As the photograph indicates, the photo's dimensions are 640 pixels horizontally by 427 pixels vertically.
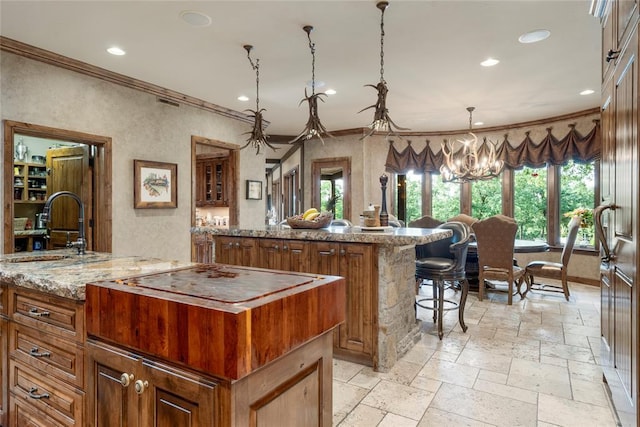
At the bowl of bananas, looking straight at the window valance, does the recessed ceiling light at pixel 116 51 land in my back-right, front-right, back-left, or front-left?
back-left

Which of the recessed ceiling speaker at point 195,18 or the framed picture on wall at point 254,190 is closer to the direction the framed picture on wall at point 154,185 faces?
the recessed ceiling speaker

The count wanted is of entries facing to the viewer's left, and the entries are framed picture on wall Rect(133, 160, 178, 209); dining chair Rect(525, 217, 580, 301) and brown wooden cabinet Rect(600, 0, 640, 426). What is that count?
2

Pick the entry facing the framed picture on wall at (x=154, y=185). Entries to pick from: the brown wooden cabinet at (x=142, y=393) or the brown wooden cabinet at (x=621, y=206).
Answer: the brown wooden cabinet at (x=621, y=206)

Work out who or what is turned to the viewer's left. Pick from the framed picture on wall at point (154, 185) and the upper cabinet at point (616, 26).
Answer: the upper cabinet

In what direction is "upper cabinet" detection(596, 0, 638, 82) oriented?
to the viewer's left

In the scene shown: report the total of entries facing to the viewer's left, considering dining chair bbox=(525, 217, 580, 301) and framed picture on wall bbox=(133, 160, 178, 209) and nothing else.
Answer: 1

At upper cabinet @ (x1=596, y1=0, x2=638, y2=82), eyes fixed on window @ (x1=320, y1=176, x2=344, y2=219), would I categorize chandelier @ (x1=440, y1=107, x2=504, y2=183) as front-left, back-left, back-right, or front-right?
front-right

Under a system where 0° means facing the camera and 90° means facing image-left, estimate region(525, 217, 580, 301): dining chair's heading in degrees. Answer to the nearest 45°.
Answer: approximately 90°

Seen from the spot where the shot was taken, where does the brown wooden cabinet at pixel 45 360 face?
facing the viewer and to the left of the viewer

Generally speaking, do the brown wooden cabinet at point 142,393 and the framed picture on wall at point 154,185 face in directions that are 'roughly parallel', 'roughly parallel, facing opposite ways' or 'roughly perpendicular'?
roughly perpendicular

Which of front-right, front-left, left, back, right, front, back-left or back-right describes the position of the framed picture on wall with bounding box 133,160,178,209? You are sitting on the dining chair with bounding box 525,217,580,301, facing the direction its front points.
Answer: front-left

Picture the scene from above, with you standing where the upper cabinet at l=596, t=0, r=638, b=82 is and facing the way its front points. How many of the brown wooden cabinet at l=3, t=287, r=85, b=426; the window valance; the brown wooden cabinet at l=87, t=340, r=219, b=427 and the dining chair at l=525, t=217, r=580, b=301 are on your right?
2

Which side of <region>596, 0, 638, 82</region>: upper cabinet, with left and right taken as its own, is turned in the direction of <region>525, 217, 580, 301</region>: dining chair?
right

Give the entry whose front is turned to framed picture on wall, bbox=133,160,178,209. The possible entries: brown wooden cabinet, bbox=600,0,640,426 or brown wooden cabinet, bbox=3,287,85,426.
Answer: brown wooden cabinet, bbox=600,0,640,426

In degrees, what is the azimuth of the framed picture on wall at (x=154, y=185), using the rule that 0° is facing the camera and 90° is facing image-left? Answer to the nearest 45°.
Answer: approximately 315°

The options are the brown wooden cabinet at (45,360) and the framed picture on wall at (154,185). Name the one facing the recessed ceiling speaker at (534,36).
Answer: the framed picture on wall

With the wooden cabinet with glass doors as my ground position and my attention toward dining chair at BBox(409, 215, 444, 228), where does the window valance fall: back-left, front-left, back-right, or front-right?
front-left

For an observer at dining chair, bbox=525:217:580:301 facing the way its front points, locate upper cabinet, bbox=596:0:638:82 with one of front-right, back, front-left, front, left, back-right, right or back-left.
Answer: left
